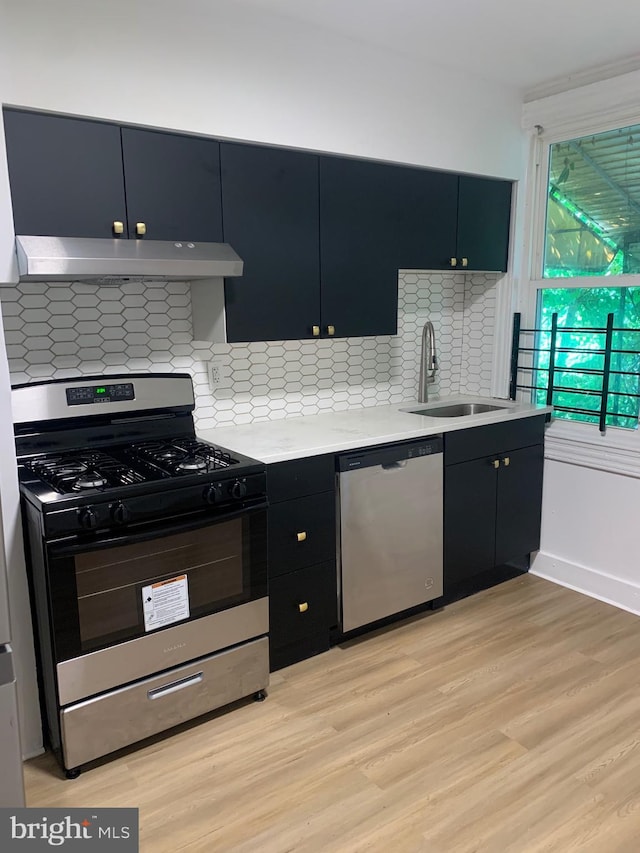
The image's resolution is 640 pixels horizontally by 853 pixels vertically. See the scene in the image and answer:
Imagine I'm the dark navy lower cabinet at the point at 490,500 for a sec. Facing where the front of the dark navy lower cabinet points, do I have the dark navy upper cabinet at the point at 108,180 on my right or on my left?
on my right

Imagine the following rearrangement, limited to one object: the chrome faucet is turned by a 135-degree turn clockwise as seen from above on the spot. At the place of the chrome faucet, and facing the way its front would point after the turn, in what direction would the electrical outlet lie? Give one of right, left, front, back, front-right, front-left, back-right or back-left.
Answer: front-left

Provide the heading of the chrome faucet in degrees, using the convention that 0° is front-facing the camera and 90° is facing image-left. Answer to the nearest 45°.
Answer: approximately 315°

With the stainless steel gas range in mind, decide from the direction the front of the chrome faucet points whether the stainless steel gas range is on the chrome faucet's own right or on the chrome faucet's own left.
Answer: on the chrome faucet's own right
